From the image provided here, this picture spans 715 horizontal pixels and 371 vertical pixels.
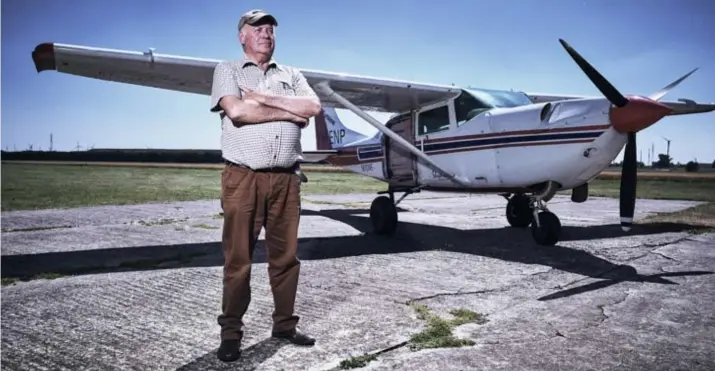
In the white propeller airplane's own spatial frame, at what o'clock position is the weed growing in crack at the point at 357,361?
The weed growing in crack is roughly at 2 o'clock from the white propeller airplane.

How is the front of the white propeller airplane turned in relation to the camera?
facing the viewer and to the right of the viewer

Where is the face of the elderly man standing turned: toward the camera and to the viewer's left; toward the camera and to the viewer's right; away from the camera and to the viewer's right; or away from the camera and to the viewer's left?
toward the camera and to the viewer's right

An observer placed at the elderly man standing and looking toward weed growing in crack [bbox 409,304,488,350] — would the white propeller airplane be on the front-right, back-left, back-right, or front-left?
front-left

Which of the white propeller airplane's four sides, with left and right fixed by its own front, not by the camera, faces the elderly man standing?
right

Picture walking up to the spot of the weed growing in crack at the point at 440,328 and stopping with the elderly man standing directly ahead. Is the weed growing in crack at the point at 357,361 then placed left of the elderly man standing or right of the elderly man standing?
left

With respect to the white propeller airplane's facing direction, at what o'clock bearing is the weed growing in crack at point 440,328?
The weed growing in crack is roughly at 2 o'clock from the white propeller airplane.
